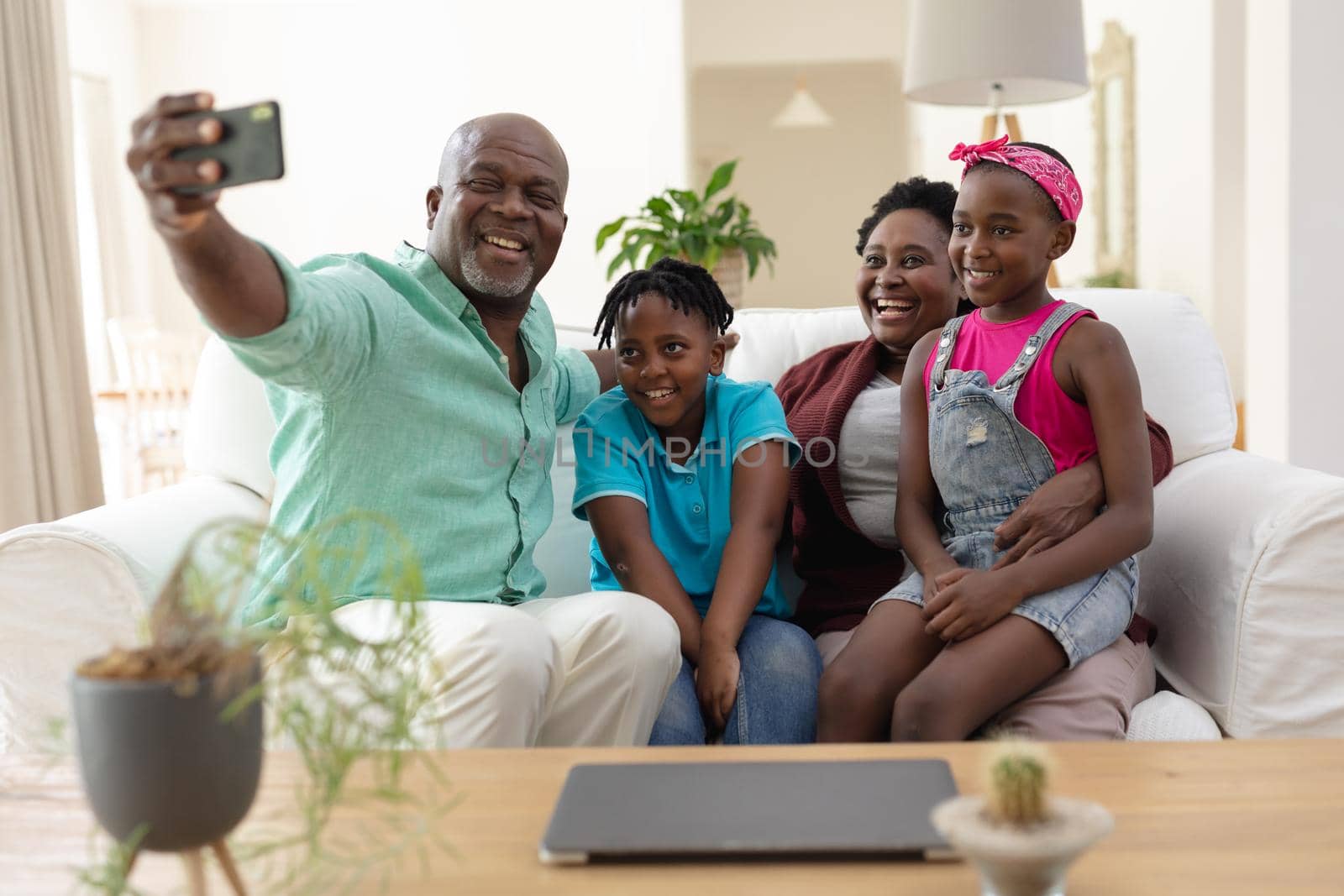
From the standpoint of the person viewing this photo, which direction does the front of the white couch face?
facing the viewer

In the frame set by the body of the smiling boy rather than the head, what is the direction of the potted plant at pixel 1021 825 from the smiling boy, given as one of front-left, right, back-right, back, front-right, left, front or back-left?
front

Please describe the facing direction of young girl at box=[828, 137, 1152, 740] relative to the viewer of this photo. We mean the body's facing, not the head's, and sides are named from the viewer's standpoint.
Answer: facing the viewer and to the left of the viewer

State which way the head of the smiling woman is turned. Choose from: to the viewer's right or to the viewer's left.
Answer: to the viewer's left

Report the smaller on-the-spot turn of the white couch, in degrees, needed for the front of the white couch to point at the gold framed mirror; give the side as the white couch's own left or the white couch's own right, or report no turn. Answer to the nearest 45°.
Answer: approximately 180°

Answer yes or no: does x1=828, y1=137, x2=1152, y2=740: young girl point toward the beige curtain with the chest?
no

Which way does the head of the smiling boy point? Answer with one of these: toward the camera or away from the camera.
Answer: toward the camera

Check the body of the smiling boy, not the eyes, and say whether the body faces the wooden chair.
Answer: no

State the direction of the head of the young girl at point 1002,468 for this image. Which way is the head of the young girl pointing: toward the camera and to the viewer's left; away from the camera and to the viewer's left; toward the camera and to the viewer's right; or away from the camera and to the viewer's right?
toward the camera and to the viewer's left

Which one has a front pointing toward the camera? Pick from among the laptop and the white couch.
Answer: the white couch

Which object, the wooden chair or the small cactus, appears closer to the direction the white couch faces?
the small cactus

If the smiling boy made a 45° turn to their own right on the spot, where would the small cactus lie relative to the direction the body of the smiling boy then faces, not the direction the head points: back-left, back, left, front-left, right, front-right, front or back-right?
front-left
